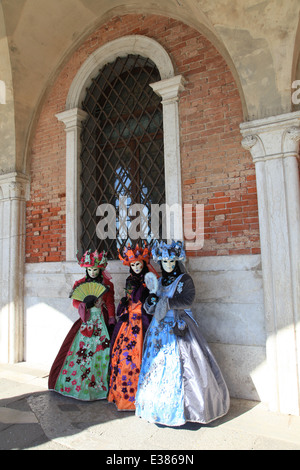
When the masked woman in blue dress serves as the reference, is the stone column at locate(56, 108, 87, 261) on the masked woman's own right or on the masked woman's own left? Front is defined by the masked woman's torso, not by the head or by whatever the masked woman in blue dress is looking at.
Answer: on the masked woman's own right

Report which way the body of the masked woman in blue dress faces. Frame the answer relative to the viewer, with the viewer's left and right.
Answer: facing the viewer and to the left of the viewer

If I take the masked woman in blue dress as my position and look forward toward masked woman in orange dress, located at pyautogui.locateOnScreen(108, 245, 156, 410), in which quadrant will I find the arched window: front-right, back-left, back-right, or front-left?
front-right

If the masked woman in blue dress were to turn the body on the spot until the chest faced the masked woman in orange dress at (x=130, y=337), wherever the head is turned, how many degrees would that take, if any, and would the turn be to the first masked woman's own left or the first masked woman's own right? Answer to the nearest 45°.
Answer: approximately 90° to the first masked woman's own right

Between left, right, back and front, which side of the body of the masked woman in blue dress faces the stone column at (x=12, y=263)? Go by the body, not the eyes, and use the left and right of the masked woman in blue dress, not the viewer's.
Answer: right

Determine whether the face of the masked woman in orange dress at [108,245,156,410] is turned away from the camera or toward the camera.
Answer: toward the camera
